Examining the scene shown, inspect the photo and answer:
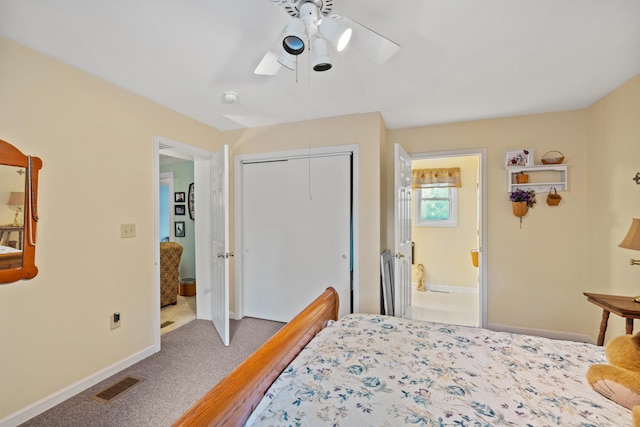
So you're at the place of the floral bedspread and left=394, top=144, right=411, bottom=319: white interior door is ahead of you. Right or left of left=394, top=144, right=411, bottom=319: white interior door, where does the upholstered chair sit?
left

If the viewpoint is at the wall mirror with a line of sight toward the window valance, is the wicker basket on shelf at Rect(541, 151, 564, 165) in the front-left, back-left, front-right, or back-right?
front-right

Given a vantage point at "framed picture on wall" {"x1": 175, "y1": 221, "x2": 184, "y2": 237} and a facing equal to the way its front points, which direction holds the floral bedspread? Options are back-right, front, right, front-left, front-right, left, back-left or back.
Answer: front

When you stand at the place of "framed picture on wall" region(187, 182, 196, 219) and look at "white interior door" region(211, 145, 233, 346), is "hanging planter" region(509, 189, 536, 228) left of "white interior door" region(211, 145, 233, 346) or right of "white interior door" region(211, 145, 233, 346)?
left

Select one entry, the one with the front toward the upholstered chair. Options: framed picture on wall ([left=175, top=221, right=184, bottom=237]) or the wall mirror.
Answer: the framed picture on wall

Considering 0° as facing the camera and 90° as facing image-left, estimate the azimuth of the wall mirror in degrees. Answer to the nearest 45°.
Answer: approximately 315°

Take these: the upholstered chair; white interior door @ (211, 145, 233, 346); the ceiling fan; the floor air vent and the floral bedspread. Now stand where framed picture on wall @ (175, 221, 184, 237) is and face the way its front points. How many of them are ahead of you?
5

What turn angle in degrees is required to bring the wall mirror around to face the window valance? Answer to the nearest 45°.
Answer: approximately 45° to its left

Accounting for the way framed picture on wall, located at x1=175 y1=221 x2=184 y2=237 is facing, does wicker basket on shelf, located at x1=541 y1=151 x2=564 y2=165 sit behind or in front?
in front

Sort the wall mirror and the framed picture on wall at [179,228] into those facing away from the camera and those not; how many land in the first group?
0

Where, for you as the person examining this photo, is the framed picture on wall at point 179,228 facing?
facing the viewer

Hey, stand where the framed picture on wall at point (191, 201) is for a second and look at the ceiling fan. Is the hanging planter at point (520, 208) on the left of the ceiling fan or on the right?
left

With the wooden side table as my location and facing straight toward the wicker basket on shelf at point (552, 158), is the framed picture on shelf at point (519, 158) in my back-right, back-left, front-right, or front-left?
front-left

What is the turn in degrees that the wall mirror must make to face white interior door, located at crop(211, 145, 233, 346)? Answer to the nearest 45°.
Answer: approximately 45° to its left

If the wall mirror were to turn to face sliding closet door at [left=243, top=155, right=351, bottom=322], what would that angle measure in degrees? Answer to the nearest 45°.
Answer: approximately 45° to its left

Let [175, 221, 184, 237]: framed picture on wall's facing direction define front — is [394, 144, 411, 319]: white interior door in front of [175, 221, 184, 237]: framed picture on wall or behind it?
in front

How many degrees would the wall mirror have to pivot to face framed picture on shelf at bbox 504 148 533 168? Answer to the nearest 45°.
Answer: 0° — it already faces it
